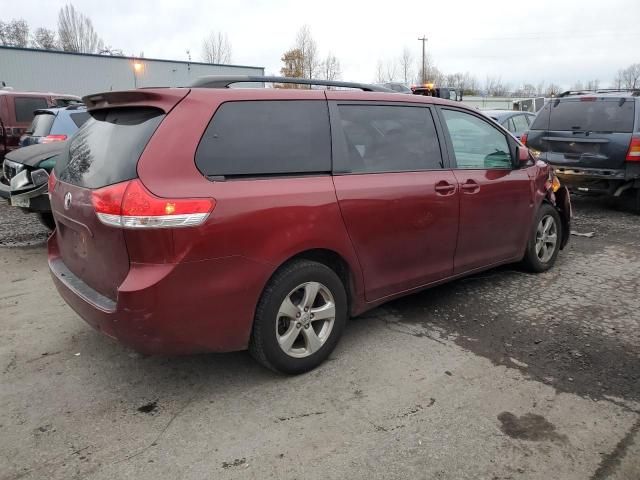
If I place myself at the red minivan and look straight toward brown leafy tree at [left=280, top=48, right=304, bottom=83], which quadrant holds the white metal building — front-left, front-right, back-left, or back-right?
front-left

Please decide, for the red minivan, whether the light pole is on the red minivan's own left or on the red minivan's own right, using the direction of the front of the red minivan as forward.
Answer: on the red minivan's own left

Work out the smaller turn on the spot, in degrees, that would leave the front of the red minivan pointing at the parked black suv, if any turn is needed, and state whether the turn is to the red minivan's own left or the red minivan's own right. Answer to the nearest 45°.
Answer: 0° — it already faces it

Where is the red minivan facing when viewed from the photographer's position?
facing away from the viewer and to the right of the viewer

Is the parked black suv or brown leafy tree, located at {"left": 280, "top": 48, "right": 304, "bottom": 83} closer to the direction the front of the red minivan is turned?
the parked black suv

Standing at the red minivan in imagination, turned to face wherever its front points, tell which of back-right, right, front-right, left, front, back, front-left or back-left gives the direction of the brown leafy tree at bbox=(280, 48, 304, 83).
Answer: front-left

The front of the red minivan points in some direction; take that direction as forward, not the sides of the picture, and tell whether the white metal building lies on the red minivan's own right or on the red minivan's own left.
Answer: on the red minivan's own left
